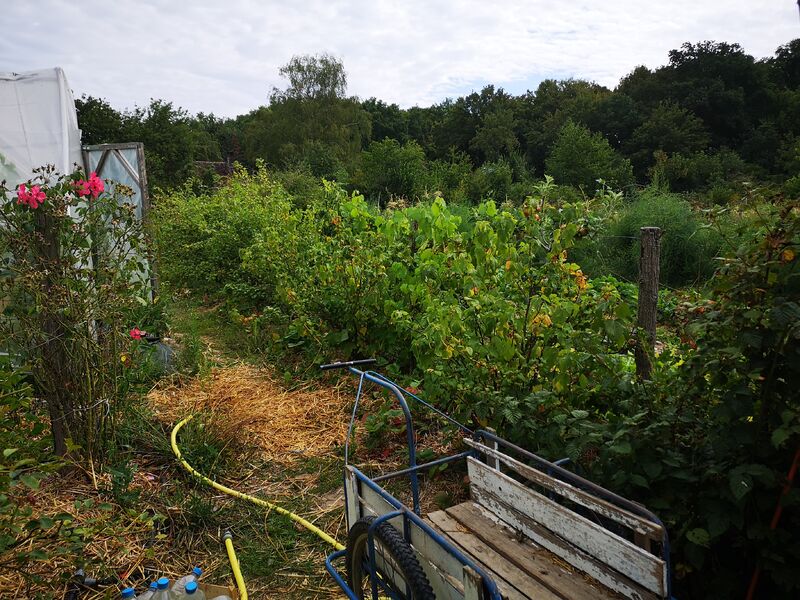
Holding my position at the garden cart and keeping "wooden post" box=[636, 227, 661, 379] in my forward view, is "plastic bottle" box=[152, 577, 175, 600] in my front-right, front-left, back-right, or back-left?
back-left

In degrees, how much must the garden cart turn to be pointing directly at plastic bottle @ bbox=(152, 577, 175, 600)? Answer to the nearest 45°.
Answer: approximately 45° to its left

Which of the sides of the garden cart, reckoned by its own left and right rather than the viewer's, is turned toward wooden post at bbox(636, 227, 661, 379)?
right

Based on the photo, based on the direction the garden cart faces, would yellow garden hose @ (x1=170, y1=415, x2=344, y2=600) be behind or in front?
in front

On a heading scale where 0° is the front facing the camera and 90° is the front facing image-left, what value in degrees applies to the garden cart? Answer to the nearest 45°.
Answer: approximately 135°

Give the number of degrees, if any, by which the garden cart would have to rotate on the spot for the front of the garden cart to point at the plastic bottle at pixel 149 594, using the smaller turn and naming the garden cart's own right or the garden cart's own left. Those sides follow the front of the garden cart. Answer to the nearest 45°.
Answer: approximately 45° to the garden cart's own left

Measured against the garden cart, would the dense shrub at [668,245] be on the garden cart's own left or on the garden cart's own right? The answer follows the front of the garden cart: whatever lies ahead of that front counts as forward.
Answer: on the garden cart's own right

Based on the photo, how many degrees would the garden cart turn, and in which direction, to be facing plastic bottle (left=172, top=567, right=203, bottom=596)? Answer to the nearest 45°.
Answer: approximately 45° to its left

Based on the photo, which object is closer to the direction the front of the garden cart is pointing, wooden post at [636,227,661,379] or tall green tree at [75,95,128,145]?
the tall green tree
